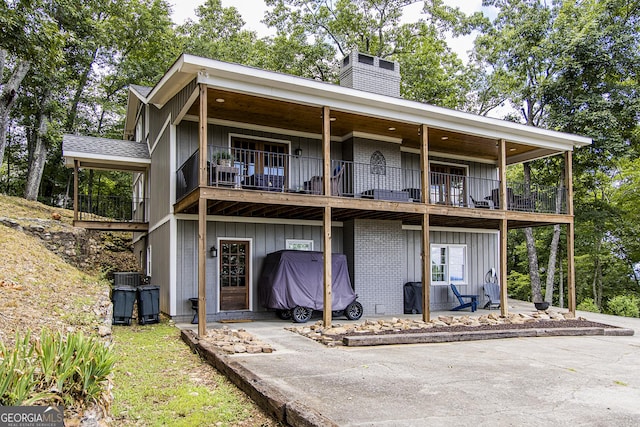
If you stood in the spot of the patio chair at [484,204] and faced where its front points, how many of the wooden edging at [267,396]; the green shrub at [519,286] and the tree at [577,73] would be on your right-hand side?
1

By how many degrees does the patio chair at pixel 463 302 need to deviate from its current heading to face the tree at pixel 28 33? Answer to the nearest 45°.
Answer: approximately 135° to its right

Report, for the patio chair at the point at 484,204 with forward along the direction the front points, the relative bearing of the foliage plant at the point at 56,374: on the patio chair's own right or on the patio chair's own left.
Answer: on the patio chair's own right

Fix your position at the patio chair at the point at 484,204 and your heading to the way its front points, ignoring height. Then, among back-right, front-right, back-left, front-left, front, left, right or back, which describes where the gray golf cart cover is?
back-right

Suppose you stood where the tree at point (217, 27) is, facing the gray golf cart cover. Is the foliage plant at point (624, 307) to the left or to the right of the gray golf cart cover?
left
